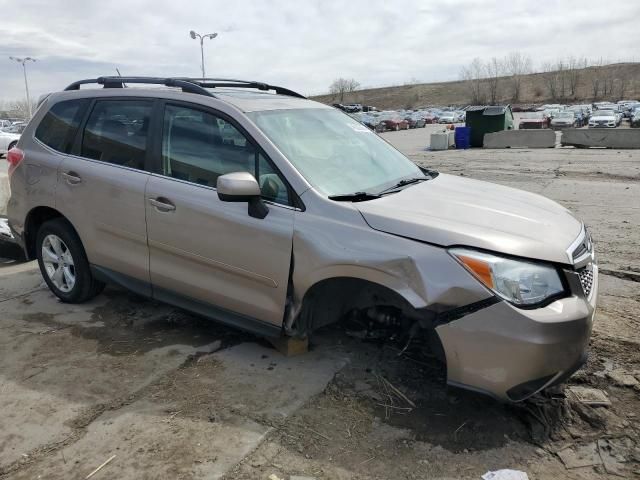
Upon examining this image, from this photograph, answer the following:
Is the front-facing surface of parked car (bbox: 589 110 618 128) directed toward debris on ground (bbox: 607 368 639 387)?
yes

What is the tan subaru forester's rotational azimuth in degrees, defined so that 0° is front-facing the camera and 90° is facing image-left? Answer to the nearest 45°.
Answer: approximately 315°

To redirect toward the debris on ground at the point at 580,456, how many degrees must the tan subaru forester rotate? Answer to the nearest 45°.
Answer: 0° — it already faces it

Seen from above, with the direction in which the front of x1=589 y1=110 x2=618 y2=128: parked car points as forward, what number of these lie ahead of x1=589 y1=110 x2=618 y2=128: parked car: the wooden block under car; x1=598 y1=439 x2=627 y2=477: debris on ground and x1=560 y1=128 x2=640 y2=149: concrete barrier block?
3

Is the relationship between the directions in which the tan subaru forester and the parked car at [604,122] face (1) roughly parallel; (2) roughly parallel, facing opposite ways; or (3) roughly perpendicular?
roughly perpendicular

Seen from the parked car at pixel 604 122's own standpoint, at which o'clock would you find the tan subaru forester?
The tan subaru forester is roughly at 12 o'clock from the parked car.

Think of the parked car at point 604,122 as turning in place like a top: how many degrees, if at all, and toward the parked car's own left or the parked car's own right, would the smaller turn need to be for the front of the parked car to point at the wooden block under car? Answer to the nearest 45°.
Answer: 0° — it already faces it

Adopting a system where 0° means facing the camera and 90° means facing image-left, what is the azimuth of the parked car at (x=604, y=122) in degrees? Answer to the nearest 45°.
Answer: approximately 0°

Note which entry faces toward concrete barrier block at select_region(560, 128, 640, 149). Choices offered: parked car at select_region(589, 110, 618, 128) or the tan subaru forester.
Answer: the parked car

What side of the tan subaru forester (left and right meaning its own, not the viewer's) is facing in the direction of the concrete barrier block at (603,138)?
left
